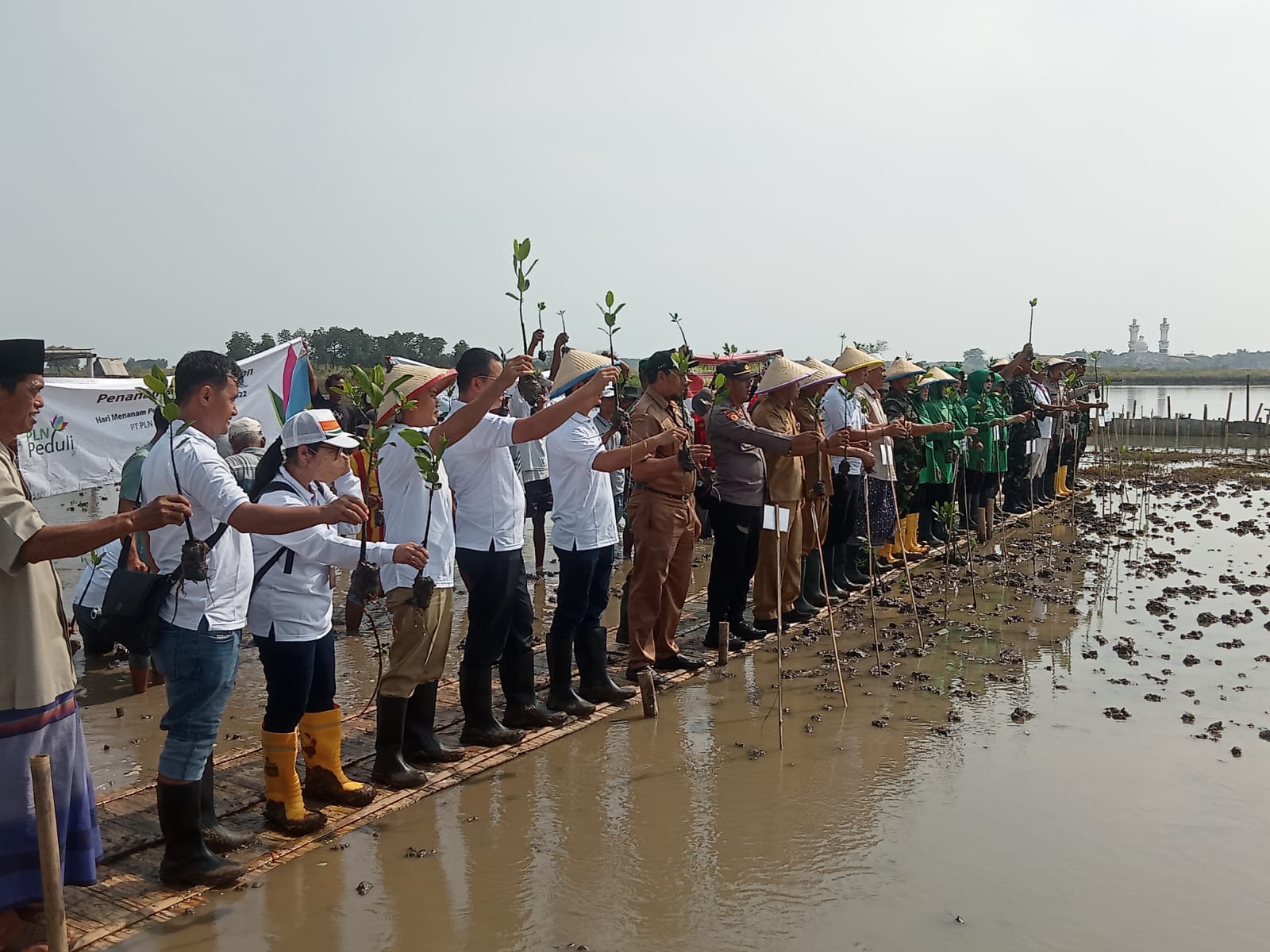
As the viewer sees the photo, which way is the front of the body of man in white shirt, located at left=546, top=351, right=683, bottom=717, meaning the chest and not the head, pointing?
to the viewer's right

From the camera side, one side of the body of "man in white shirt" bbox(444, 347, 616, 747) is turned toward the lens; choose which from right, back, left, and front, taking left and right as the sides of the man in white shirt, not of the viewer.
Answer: right

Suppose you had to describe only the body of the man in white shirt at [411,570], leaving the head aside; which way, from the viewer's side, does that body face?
to the viewer's right

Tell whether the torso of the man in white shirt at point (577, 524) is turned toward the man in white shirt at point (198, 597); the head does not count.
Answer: no

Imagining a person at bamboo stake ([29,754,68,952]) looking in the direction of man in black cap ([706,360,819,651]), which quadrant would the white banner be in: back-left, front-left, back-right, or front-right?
front-left

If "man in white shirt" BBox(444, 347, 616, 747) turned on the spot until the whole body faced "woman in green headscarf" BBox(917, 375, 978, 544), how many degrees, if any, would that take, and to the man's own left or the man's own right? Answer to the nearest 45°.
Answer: approximately 45° to the man's own left

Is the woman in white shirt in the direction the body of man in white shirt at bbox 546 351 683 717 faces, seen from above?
no

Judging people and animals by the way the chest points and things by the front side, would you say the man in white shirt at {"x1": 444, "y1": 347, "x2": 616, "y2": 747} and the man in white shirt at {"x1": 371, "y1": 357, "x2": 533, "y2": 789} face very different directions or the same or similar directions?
same or similar directions

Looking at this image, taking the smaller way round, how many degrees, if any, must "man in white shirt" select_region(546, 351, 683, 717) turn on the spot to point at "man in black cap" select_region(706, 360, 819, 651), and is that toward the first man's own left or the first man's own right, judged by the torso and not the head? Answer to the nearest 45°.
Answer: approximately 45° to the first man's own left

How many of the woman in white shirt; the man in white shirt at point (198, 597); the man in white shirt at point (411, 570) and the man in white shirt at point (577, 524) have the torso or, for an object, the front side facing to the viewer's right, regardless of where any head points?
4

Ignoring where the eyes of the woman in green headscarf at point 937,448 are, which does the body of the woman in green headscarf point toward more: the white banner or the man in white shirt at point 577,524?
the man in white shirt

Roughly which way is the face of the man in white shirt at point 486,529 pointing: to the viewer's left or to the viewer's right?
to the viewer's right

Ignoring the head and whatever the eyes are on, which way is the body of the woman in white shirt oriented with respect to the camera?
to the viewer's right

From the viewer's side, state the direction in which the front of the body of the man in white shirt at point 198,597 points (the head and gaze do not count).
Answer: to the viewer's right

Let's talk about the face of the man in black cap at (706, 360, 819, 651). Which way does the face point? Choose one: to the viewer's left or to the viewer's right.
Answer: to the viewer's right

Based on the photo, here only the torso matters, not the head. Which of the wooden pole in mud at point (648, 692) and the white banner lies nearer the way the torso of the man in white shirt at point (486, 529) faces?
the wooden pole in mud

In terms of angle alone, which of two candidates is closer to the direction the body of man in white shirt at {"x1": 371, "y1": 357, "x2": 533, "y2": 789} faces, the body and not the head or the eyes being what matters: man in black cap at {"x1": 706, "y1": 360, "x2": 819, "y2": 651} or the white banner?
the man in black cap
